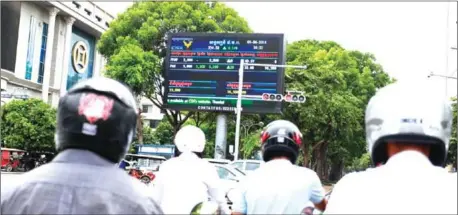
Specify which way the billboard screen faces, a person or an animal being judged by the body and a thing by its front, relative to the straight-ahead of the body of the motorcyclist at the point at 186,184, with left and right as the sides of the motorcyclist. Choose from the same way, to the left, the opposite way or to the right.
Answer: the opposite way

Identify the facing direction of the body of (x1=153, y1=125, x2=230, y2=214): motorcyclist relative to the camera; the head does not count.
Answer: away from the camera

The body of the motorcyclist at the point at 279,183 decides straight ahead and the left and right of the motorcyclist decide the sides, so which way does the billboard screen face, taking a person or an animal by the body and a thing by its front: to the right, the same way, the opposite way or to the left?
the opposite way

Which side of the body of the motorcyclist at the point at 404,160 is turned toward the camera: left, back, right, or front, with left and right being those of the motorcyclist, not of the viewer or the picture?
back

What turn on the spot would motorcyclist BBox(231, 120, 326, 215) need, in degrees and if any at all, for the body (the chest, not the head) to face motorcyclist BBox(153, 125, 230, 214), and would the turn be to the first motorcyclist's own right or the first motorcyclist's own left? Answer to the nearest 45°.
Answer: approximately 45° to the first motorcyclist's own left

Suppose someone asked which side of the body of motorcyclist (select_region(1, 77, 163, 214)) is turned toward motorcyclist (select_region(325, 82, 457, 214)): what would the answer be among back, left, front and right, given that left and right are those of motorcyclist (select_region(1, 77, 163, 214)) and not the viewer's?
right

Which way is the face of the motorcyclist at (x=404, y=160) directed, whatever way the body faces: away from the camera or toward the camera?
away from the camera

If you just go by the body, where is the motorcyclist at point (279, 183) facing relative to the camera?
away from the camera

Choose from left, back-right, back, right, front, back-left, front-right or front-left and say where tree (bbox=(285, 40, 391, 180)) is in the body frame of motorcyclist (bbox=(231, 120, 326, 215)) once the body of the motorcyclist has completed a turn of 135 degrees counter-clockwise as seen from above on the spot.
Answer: back-right

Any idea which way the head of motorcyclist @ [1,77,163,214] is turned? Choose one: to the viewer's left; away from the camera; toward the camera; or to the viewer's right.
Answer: away from the camera

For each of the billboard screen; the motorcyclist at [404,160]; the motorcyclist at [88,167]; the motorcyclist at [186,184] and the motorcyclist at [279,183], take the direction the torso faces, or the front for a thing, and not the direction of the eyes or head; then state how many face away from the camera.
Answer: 4

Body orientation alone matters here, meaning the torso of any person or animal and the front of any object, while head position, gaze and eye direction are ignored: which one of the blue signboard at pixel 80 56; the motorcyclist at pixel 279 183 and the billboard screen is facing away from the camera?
the motorcyclist

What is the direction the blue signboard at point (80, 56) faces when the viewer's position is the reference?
facing the viewer and to the right of the viewer
